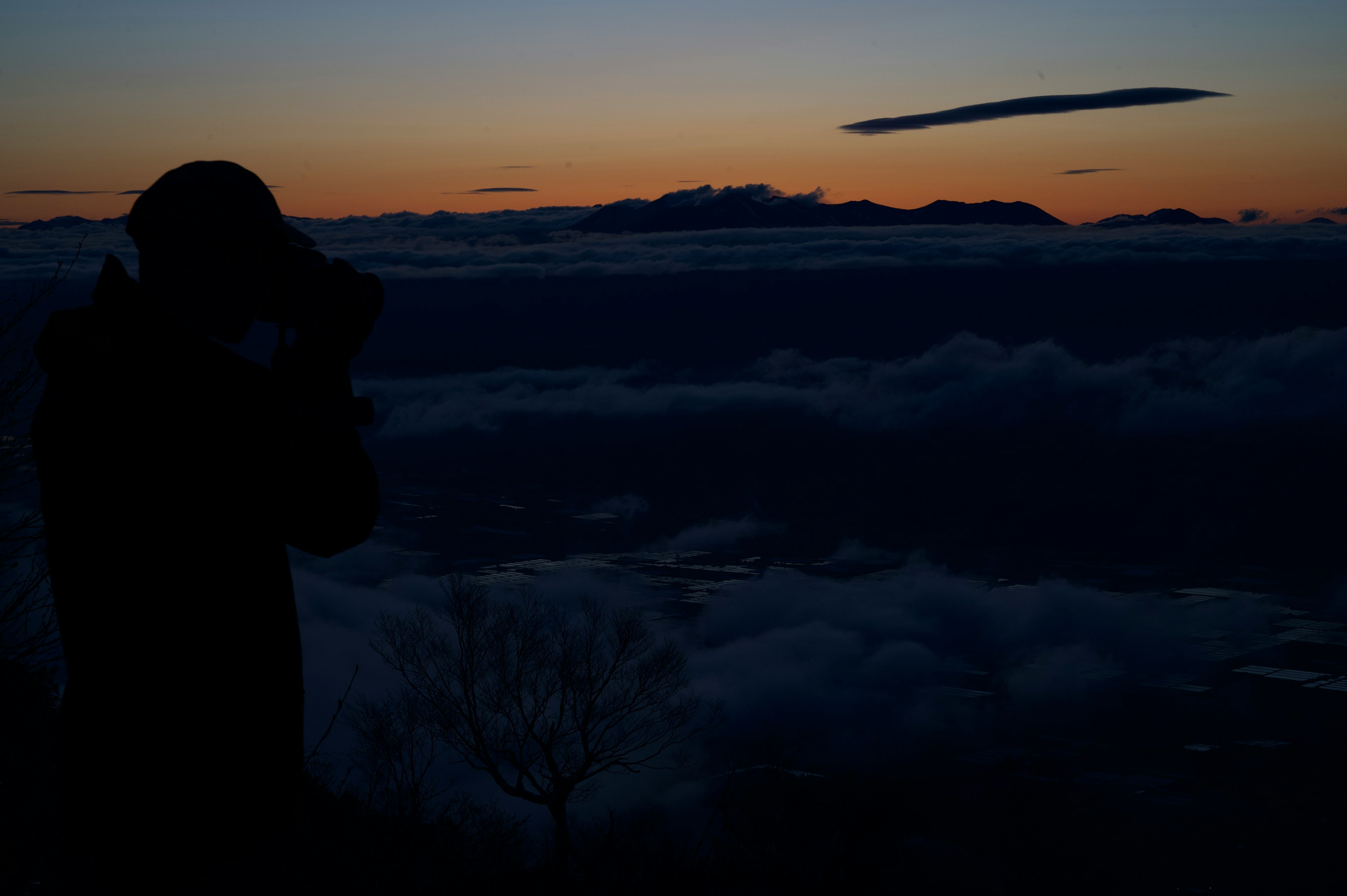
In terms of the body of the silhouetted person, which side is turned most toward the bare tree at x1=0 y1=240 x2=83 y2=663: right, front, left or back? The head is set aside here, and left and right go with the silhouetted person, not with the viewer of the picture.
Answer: left

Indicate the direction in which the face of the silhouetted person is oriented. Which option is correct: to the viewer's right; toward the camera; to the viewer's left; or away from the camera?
to the viewer's right

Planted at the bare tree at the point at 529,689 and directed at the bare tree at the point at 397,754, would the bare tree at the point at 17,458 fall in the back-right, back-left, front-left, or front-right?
front-left

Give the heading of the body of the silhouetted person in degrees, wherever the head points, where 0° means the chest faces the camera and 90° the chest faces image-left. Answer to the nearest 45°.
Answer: approximately 270°
